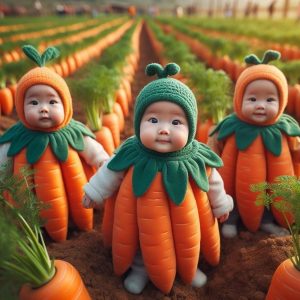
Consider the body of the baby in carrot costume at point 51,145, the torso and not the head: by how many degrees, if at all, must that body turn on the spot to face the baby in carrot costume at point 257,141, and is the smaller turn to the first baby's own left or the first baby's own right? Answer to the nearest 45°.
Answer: approximately 90° to the first baby's own left

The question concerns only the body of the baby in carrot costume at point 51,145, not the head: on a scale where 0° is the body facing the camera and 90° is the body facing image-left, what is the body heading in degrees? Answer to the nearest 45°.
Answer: approximately 0°

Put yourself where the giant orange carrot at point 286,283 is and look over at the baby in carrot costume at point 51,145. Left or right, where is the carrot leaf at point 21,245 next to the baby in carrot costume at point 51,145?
left

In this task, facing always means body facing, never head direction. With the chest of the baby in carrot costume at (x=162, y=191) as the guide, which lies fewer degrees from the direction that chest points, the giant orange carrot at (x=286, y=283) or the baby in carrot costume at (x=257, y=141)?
the giant orange carrot

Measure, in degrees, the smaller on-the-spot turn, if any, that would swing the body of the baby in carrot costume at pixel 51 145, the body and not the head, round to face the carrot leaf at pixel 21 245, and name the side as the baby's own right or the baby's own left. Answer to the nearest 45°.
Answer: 0° — they already face it

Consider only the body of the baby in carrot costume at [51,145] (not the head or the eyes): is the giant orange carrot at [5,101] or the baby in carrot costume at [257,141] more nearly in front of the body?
the baby in carrot costume

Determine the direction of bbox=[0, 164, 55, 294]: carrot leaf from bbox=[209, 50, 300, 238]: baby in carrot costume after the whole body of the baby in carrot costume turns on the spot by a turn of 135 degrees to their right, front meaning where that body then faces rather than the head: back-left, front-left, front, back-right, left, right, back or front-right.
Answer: left

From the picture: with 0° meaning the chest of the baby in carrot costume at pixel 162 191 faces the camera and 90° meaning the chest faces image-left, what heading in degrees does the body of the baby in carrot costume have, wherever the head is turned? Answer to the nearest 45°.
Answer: approximately 0°

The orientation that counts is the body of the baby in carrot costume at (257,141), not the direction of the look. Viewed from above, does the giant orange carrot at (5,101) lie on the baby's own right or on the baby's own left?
on the baby's own right

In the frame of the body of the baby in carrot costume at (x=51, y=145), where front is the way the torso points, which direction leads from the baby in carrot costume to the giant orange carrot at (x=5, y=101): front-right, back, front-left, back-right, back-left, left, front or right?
back

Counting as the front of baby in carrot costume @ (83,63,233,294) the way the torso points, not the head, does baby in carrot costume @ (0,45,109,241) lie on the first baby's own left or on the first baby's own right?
on the first baby's own right
